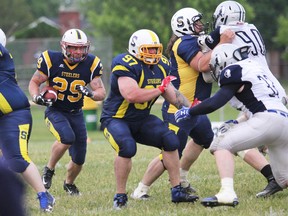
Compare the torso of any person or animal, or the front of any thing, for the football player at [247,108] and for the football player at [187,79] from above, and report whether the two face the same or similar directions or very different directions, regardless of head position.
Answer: very different directions

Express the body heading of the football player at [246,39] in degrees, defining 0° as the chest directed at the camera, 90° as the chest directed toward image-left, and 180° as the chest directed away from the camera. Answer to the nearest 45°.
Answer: approximately 135°

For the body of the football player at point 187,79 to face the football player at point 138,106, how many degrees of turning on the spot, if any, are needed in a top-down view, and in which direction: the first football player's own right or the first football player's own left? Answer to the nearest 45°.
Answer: approximately 135° to the first football player's own right

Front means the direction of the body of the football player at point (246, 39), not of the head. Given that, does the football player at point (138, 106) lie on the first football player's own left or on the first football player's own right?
on the first football player's own left

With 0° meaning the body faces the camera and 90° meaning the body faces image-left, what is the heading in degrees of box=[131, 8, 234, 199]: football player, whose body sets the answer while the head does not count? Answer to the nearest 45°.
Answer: approximately 270°

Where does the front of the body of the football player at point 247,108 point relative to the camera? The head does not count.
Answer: to the viewer's left

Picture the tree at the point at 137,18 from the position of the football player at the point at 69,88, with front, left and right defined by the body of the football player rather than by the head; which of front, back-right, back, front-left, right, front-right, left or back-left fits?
back

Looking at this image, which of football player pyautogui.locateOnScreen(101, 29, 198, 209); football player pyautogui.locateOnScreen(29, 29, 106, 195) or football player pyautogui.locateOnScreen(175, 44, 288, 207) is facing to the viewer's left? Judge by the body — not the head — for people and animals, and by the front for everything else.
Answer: football player pyautogui.locateOnScreen(175, 44, 288, 207)

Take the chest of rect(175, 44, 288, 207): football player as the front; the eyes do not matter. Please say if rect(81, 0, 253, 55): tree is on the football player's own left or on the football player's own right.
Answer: on the football player's own right
